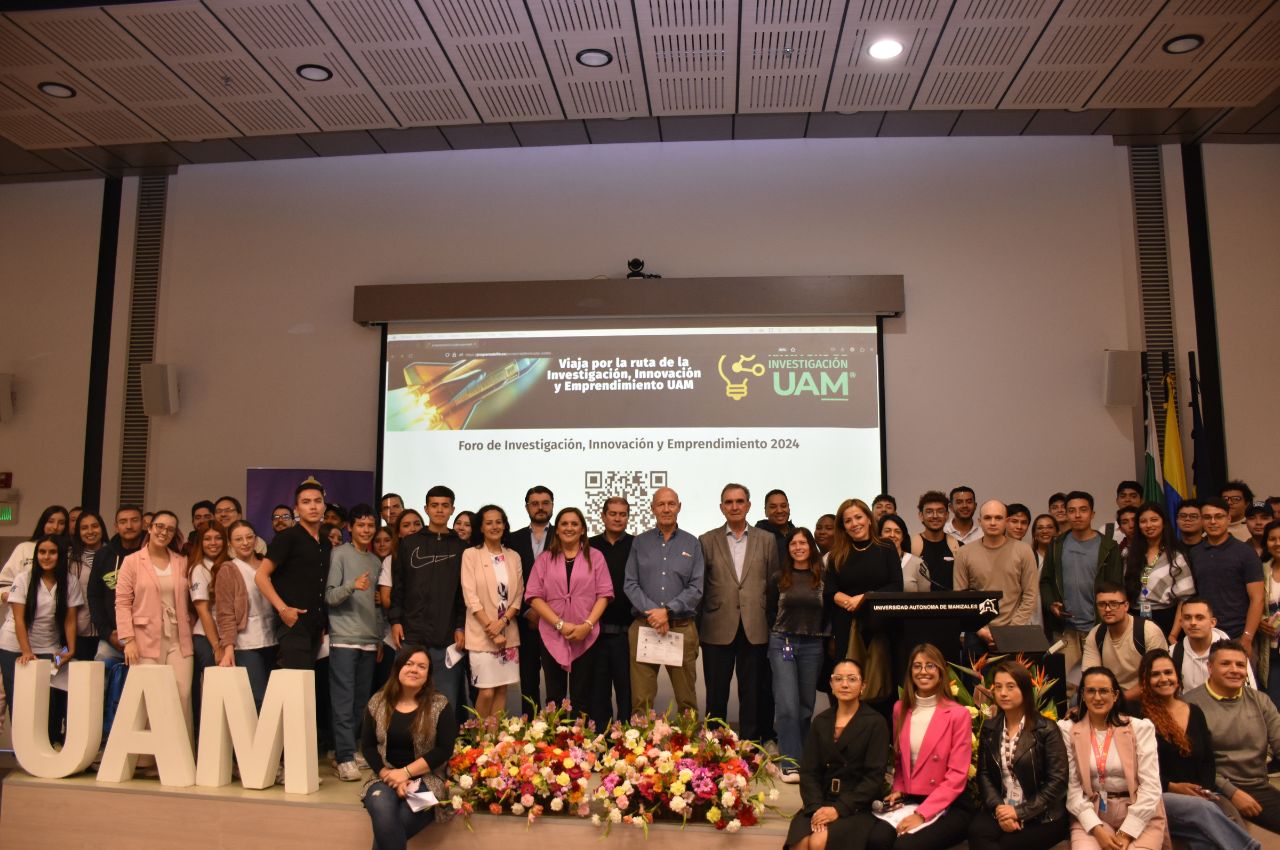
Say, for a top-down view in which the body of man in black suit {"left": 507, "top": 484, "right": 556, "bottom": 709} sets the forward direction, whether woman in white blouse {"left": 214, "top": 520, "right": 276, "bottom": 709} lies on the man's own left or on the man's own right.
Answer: on the man's own right

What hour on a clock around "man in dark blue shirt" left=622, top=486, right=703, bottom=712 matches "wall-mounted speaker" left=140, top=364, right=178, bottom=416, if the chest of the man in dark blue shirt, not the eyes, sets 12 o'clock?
The wall-mounted speaker is roughly at 4 o'clock from the man in dark blue shirt.

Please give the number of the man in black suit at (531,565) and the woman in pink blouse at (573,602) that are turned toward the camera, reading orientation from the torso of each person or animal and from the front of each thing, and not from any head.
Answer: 2

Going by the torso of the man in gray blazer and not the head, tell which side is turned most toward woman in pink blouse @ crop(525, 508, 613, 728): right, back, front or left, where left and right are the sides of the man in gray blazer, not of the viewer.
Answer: right
